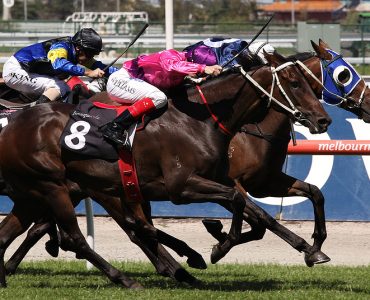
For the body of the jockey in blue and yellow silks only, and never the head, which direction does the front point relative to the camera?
to the viewer's right

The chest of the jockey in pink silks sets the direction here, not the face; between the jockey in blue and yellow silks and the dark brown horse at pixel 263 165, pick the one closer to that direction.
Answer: the dark brown horse

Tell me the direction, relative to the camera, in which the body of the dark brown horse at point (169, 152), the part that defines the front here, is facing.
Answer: to the viewer's right

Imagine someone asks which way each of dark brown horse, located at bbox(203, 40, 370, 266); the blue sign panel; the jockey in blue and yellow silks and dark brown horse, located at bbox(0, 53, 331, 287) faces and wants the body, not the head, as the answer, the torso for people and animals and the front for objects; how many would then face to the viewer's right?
3

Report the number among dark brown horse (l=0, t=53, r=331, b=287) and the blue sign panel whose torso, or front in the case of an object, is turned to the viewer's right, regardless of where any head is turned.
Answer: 1

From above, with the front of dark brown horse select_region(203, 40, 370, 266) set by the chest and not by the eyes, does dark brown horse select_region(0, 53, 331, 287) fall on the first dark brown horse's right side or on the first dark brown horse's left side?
on the first dark brown horse's right side

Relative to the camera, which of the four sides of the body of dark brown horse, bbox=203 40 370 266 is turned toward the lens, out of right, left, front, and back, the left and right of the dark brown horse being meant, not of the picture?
right

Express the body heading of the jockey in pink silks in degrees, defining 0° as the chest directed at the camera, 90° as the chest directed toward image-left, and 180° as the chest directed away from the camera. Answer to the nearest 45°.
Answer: approximately 270°
